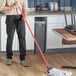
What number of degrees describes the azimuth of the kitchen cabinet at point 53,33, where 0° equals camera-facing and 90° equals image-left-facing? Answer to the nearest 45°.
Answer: approximately 0°

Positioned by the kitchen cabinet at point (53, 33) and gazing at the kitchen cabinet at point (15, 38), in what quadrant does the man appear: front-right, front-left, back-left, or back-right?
front-left

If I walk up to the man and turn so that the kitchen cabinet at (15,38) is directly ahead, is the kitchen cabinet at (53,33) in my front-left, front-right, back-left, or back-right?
front-right

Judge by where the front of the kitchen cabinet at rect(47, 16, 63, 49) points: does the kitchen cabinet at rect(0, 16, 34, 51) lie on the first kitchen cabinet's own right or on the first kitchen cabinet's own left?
on the first kitchen cabinet's own right

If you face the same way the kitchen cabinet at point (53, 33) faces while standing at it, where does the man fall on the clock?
The man is roughly at 1 o'clock from the kitchen cabinet.

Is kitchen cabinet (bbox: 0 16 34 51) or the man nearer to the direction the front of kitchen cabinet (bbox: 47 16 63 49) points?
the man
